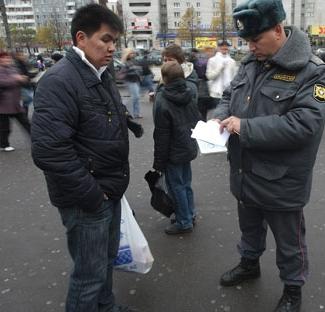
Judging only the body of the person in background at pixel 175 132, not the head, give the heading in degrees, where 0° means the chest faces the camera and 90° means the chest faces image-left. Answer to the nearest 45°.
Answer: approximately 135°

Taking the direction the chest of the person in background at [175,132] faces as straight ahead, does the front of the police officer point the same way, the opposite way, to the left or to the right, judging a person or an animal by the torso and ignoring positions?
to the left

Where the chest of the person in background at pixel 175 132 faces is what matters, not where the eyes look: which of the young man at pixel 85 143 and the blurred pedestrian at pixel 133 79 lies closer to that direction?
the blurred pedestrian

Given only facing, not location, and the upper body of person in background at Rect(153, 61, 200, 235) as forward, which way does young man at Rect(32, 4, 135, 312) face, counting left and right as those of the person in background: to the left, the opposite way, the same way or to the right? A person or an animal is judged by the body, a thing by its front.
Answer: the opposite way

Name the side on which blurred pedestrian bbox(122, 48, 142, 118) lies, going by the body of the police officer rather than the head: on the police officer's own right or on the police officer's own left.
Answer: on the police officer's own right

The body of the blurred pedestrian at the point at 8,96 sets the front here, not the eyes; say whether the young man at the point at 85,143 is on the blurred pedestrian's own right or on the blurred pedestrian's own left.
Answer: on the blurred pedestrian's own right

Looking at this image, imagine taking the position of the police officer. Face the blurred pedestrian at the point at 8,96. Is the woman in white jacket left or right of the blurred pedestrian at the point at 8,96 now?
right

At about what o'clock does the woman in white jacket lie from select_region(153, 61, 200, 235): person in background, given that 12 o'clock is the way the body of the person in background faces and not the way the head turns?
The woman in white jacket is roughly at 2 o'clock from the person in background.

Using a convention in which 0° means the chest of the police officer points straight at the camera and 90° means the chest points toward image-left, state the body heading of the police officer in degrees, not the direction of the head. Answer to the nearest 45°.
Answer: approximately 45°

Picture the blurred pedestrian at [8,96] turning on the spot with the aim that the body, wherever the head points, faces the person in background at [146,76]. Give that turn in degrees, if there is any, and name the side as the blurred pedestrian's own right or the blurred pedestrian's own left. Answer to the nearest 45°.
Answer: approximately 45° to the blurred pedestrian's own left

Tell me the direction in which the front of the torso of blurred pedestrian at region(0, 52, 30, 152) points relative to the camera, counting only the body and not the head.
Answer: to the viewer's right
